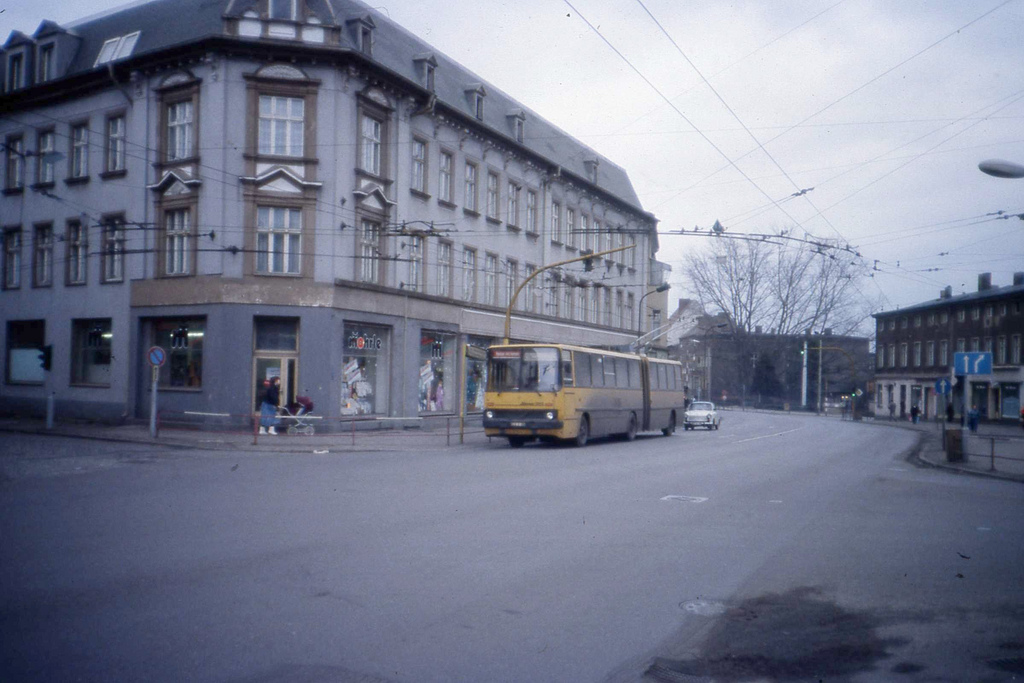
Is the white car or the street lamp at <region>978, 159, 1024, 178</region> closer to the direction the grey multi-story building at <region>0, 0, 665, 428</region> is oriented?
the street lamp

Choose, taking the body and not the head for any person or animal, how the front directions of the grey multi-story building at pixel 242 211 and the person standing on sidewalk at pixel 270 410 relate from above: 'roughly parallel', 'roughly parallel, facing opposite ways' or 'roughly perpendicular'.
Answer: roughly perpendicular

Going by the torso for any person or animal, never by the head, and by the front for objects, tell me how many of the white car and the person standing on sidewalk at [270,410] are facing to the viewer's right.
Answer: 1

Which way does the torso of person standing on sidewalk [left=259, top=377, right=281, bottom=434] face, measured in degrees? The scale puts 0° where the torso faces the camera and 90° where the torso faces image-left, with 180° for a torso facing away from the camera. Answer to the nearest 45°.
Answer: approximately 270°

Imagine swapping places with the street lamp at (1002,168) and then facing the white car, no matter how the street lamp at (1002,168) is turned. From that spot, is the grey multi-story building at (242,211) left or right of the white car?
left

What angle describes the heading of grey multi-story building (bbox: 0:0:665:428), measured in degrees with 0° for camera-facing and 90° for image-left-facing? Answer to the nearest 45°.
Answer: approximately 0°

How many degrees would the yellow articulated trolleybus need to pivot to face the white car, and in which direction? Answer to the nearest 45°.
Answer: approximately 135° to its right
